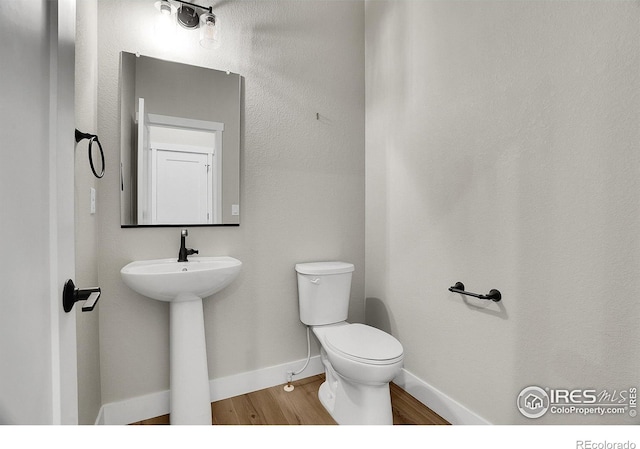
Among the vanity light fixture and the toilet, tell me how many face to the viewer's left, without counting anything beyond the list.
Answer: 0

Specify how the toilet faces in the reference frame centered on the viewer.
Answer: facing the viewer and to the right of the viewer

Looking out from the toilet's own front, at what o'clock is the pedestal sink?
The pedestal sink is roughly at 4 o'clock from the toilet.

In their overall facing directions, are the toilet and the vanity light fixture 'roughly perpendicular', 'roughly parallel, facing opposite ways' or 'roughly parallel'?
roughly parallel

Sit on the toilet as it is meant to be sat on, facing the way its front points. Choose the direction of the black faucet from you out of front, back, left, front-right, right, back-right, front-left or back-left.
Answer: back-right

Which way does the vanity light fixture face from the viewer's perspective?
toward the camera
